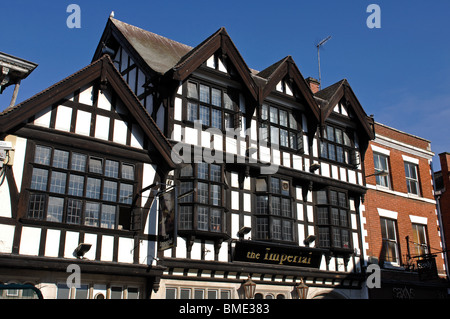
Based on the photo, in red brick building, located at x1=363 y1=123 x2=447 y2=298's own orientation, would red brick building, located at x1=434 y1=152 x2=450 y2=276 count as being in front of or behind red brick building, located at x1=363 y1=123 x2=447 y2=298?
behind
